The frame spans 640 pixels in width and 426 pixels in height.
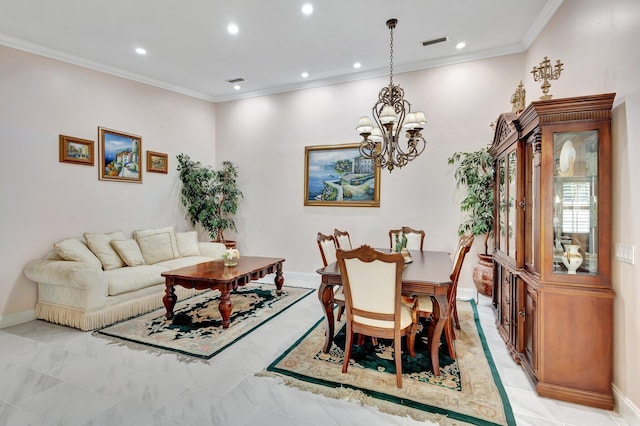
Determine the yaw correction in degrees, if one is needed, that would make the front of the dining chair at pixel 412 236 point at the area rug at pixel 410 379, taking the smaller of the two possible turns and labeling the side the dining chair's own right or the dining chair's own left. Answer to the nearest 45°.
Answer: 0° — it already faces it

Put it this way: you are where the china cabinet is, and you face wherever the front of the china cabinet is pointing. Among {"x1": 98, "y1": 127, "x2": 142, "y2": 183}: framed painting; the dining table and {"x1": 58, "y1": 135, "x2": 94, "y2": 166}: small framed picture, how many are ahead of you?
3

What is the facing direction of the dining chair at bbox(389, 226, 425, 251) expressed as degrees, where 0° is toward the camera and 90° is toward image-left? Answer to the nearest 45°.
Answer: approximately 0°

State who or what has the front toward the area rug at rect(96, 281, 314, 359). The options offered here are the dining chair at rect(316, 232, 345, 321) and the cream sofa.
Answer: the cream sofa

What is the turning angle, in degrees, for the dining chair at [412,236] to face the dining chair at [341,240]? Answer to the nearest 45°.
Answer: approximately 45° to its right

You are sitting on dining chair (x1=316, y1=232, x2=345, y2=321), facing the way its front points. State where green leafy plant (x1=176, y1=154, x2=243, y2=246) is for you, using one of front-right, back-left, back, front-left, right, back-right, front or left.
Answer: back

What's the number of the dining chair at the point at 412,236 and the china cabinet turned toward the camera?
1

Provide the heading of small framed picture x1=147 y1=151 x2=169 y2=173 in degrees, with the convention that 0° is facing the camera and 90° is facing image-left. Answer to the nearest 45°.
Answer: approximately 315°

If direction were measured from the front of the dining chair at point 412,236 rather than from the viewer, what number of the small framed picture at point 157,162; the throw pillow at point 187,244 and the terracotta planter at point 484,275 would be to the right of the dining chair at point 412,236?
2

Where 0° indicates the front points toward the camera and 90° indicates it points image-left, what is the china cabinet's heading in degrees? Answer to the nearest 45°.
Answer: approximately 90°
